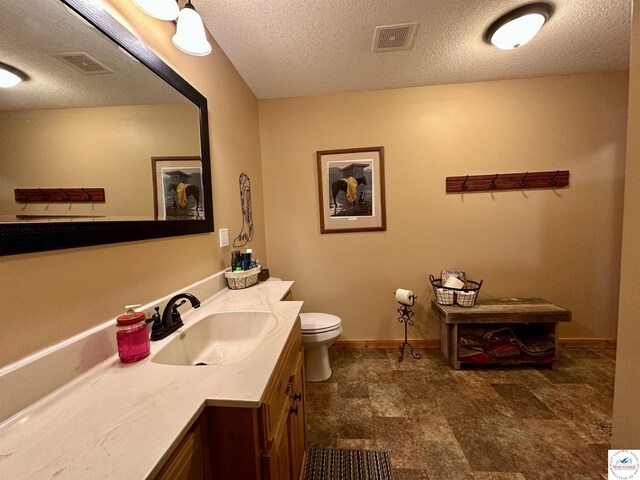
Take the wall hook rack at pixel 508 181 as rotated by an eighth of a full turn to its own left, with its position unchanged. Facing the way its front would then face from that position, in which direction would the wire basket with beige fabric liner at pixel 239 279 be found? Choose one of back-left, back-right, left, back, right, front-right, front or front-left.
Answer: right

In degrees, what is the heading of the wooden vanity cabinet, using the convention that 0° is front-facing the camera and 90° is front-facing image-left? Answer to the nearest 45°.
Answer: approximately 270°

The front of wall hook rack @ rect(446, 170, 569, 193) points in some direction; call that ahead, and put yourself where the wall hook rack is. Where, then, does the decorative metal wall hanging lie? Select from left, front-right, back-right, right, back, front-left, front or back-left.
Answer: front-right

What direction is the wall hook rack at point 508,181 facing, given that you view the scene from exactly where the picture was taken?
facing the viewer

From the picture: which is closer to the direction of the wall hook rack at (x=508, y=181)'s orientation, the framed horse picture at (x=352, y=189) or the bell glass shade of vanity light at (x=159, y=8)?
the bell glass shade of vanity light

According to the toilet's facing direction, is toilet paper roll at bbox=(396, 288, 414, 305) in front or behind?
in front

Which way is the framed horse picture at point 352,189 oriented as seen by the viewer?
toward the camera
